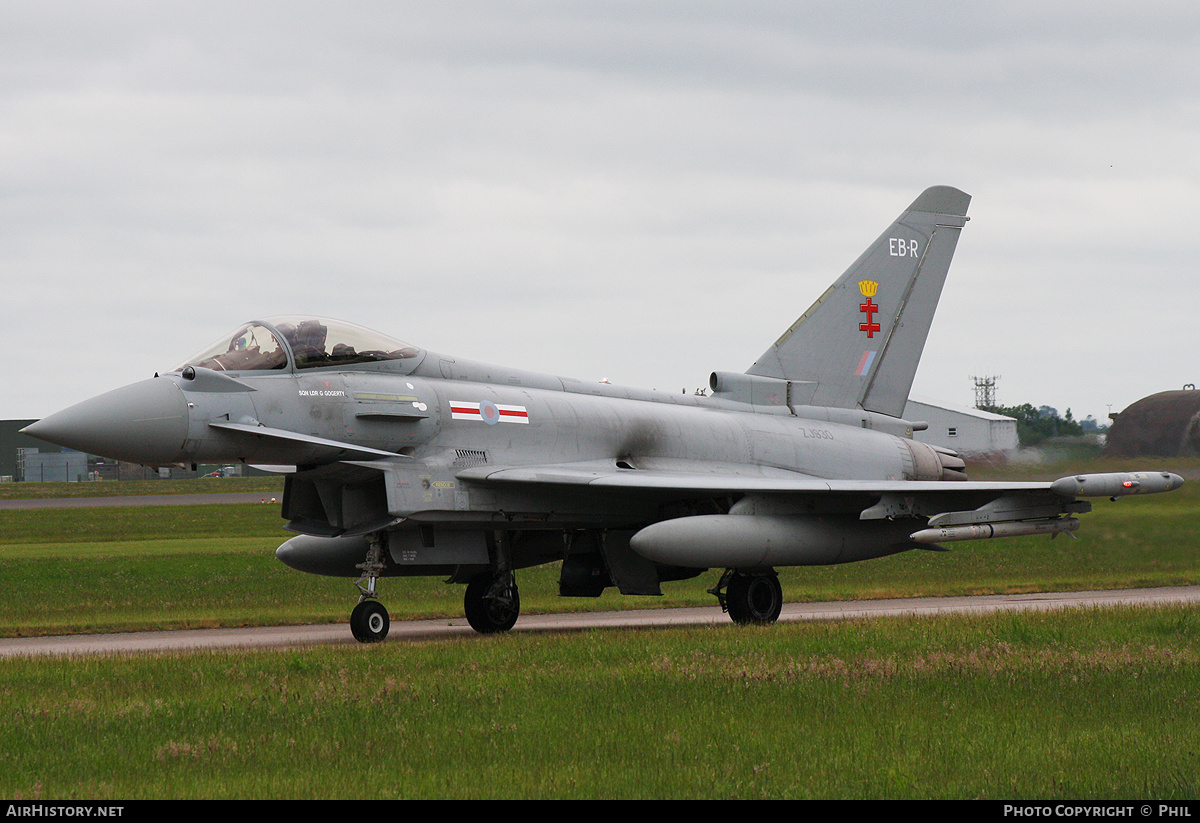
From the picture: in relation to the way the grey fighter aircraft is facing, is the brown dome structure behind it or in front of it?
behind

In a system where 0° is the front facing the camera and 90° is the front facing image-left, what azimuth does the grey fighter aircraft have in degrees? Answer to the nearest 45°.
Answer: approximately 45°
